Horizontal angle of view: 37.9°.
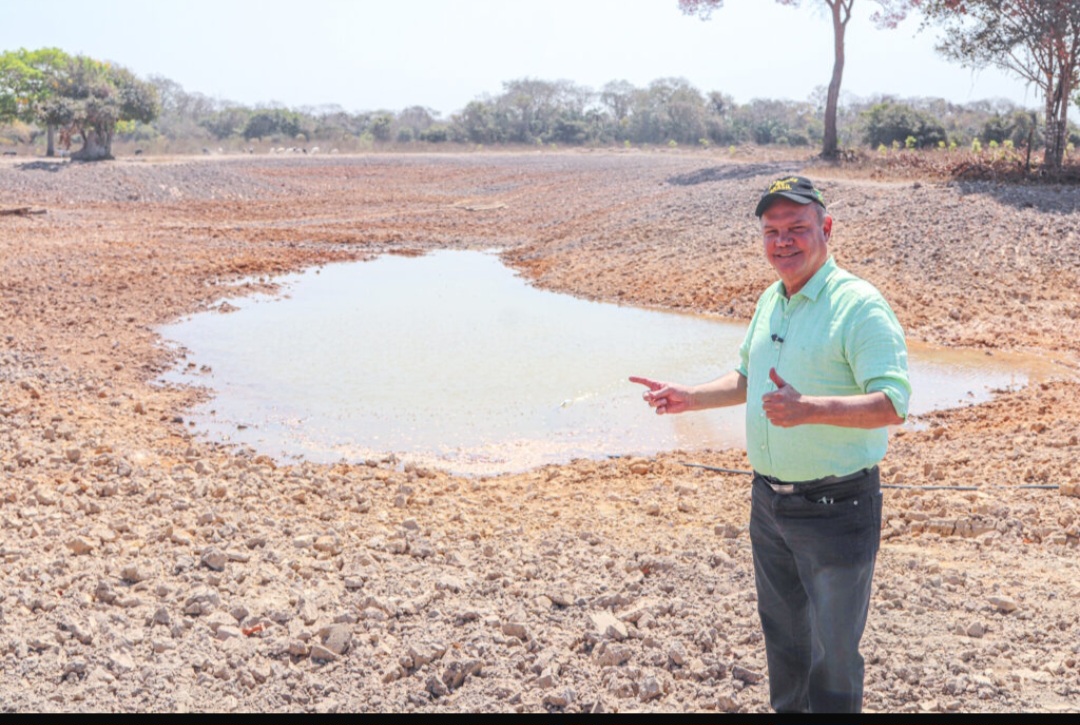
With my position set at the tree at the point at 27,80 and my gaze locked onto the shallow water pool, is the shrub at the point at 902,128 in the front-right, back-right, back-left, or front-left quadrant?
front-left

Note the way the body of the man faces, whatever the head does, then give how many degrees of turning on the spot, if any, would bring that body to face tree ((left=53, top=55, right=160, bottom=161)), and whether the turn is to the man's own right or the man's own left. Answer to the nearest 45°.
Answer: approximately 90° to the man's own right

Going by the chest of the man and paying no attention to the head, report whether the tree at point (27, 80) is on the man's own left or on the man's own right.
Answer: on the man's own right

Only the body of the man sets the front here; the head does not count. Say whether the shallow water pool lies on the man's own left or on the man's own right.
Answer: on the man's own right

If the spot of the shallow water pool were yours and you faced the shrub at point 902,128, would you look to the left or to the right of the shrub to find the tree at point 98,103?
left

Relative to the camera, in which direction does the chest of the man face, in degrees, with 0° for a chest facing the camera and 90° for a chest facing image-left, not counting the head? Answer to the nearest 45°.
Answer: approximately 45°

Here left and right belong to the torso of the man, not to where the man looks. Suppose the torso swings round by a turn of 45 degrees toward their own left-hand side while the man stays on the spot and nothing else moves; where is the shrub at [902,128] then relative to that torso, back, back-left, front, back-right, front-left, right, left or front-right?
back
